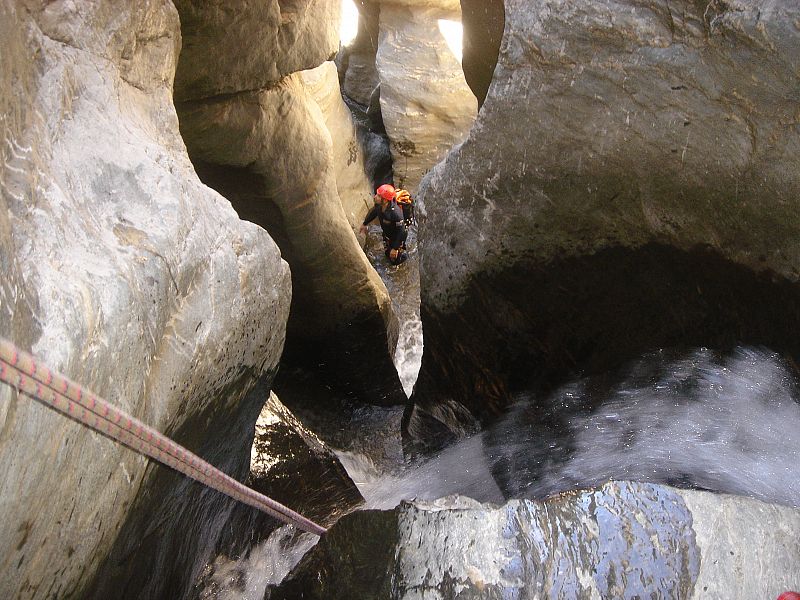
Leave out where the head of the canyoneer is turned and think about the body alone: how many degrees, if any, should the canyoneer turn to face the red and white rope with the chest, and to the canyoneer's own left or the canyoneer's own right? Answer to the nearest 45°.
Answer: approximately 45° to the canyoneer's own left

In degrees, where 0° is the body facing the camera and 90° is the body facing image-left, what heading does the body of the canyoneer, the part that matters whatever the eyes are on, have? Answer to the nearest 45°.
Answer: approximately 45°

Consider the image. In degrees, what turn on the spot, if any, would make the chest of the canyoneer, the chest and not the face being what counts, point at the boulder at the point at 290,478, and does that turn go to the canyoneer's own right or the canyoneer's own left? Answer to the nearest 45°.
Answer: approximately 45° to the canyoneer's own left
